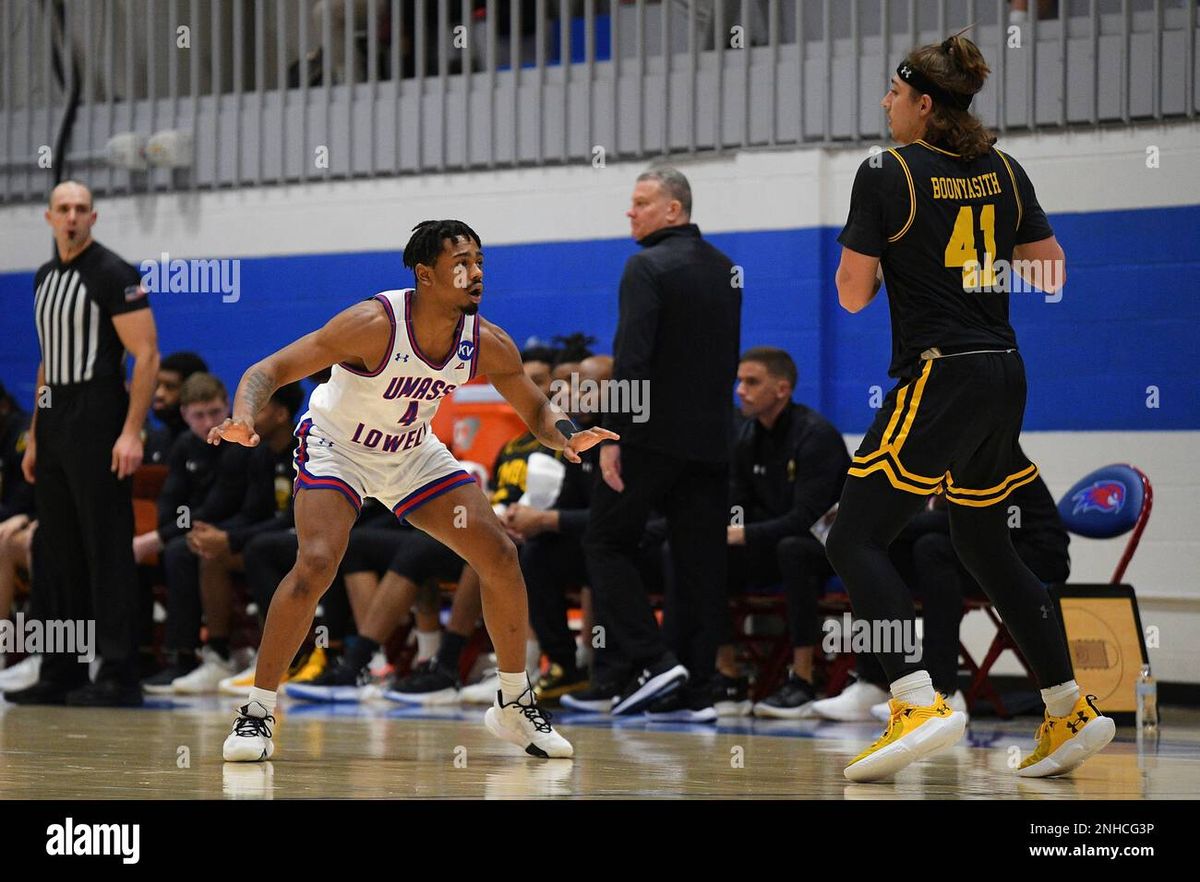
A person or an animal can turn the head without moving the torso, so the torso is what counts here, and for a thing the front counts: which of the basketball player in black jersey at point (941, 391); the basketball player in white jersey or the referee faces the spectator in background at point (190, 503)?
the basketball player in black jersey

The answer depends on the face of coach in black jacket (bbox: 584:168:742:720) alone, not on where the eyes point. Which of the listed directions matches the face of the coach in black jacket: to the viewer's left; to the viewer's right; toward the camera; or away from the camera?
to the viewer's left

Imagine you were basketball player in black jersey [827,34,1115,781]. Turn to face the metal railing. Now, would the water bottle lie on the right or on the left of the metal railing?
right

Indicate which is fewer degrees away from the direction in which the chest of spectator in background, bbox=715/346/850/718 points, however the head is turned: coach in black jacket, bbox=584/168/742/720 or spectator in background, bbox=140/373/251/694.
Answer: the coach in black jacket

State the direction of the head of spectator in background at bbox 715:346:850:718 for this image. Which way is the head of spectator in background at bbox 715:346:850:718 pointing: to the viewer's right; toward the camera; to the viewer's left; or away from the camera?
to the viewer's left

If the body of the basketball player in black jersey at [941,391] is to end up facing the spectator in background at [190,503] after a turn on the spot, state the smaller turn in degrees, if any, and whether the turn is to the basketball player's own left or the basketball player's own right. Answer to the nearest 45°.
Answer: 0° — they already face them
